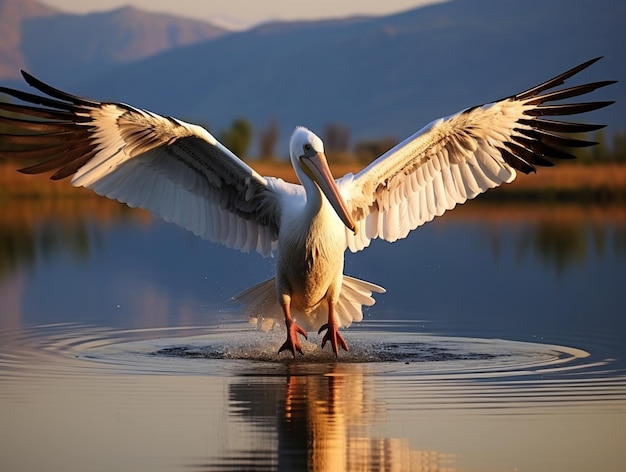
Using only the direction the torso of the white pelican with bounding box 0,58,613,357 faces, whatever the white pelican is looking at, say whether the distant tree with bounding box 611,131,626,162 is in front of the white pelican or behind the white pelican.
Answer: behind

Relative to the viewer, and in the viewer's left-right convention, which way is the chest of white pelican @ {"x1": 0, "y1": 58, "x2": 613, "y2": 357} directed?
facing the viewer
